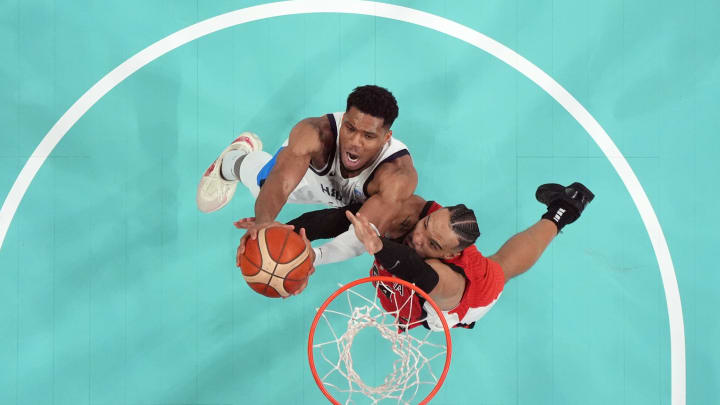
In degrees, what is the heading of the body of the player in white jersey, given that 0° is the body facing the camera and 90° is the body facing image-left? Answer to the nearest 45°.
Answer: approximately 0°

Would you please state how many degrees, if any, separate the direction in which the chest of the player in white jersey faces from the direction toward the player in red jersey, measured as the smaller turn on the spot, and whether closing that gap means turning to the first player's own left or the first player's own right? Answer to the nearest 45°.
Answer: approximately 90° to the first player's own left
